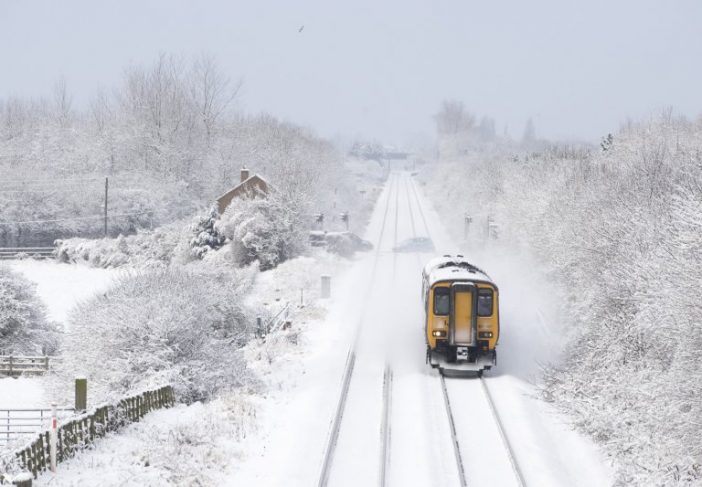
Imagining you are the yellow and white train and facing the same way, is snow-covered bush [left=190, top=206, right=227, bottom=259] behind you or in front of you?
behind

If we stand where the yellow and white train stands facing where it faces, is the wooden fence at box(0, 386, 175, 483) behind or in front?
in front

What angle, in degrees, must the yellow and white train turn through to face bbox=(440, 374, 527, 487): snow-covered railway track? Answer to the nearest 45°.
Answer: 0° — it already faces it

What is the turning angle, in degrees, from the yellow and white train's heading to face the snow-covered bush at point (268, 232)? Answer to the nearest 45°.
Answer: approximately 135° to its right

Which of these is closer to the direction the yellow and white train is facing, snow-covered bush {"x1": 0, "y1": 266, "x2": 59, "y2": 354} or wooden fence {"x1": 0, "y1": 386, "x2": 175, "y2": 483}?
the wooden fence

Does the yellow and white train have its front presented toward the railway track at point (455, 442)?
yes

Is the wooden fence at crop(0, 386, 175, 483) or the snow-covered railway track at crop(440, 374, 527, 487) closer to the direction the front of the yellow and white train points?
the snow-covered railway track

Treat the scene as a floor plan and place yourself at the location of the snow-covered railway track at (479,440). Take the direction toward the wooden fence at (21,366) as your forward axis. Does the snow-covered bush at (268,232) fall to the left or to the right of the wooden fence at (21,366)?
right

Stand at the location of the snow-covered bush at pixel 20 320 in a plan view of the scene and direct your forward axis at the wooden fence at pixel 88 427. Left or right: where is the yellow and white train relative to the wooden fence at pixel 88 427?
left

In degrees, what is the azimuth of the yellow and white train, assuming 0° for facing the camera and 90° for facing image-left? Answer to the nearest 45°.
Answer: approximately 0°

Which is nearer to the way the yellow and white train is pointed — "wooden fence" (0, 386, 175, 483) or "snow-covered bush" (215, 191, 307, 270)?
the wooden fence
